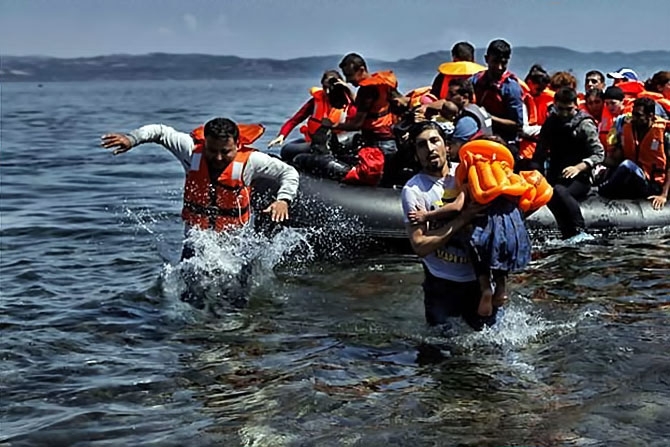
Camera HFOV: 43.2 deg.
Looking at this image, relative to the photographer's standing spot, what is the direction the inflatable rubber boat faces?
facing to the left of the viewer

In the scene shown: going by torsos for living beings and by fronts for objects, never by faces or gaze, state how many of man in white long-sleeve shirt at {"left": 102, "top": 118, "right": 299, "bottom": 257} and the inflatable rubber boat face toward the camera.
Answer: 1

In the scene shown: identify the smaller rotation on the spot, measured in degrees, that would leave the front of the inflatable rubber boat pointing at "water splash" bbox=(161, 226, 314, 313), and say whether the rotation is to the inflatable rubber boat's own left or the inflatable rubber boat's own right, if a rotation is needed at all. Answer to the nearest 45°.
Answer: approximately 45° to the inflatable rubber boat's own left

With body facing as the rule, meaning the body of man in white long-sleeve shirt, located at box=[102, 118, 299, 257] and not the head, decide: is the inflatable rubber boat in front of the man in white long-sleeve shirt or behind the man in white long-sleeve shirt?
behind

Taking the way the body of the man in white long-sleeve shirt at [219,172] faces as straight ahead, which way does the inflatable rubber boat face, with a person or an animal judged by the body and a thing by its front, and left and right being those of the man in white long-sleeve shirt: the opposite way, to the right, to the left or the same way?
to the right

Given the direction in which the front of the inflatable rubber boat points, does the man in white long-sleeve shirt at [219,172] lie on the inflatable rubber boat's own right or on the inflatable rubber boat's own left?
on the inflatable rubber boat's own left

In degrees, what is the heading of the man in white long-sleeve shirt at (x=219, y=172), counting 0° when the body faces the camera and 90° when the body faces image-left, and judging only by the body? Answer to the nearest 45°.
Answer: approximately 0°
